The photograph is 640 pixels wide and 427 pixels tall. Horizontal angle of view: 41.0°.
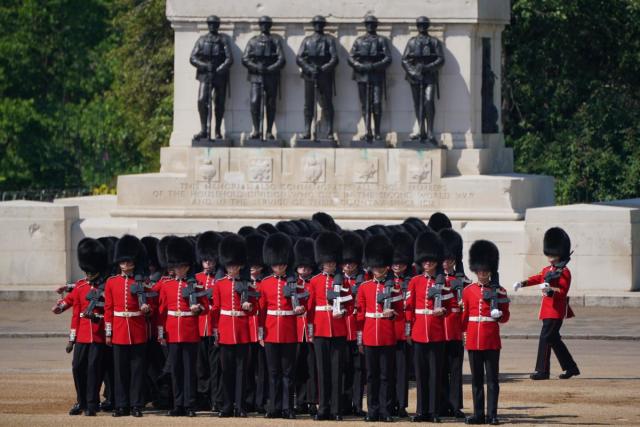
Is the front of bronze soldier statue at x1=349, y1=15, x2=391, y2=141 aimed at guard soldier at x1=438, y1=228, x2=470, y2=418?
yes

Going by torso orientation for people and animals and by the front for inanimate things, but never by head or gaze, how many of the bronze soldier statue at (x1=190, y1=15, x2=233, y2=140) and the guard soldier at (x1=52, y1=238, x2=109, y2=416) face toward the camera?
2

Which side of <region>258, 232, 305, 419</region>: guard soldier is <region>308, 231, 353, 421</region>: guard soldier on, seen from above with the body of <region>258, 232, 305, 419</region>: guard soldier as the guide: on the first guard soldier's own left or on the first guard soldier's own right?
on the first guard soldier's own left

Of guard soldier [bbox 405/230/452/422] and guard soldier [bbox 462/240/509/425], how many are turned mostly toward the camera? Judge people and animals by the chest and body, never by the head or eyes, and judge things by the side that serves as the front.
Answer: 2

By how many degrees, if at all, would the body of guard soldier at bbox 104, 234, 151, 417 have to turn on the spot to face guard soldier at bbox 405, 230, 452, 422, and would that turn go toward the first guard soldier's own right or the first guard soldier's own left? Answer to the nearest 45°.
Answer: approximately 90° to the first guard soldier's own left

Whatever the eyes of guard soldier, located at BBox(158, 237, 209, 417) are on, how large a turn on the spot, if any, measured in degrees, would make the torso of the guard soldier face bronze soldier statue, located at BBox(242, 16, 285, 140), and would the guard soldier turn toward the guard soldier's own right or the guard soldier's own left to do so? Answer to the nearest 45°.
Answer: approximately 180°

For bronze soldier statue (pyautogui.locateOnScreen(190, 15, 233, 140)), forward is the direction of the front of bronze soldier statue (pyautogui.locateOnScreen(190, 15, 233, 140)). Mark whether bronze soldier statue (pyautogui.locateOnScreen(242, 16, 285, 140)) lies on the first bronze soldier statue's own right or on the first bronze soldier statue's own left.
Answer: on the first bronze soldier statue's own left

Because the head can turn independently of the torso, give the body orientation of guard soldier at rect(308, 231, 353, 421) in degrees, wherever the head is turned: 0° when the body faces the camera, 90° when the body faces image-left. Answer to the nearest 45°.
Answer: approximately 0°

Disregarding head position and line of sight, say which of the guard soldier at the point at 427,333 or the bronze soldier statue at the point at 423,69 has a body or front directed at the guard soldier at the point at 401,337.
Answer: the bronze soldier statue

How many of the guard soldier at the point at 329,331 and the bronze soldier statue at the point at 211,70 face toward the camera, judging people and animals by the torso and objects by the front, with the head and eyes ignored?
2

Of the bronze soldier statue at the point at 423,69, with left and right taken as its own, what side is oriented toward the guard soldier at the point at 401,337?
front
